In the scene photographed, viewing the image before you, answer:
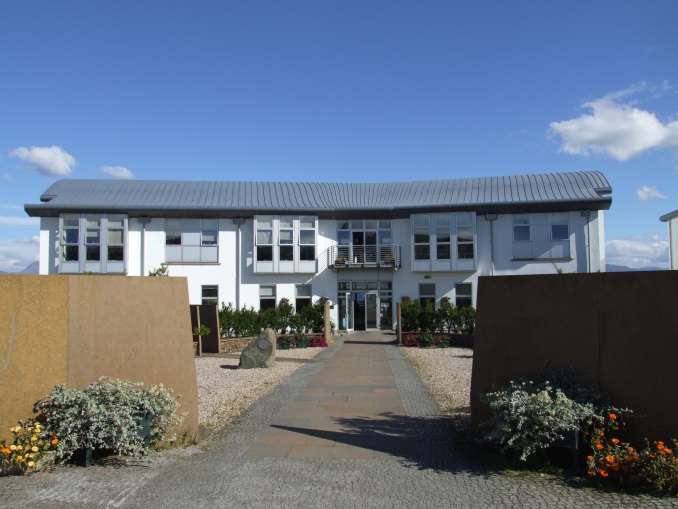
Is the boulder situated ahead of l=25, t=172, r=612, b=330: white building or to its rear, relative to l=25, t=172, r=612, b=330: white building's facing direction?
ahead

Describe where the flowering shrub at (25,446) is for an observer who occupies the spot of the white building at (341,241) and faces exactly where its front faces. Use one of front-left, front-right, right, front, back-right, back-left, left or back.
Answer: front

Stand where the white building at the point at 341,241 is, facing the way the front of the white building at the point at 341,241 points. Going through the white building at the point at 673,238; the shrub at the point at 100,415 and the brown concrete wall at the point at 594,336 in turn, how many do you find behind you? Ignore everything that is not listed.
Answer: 0

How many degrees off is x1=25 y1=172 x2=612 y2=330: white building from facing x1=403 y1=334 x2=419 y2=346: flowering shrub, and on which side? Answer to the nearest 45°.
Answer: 0° — it already faces it

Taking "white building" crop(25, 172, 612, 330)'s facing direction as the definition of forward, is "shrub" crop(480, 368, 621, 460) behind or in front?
in front

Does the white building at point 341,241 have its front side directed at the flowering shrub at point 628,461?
yes

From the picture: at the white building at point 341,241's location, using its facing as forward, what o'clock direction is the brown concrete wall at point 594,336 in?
The brown concrete wall is roughly at 12 o'clock from the white building.

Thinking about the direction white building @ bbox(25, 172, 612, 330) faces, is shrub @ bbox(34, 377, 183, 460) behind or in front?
in front

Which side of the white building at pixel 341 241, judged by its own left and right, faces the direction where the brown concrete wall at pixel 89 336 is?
front

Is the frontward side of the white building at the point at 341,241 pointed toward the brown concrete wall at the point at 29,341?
yes

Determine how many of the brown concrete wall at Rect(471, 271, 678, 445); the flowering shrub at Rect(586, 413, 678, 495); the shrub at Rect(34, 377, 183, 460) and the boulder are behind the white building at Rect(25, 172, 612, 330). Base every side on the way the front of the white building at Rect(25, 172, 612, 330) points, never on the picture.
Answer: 0

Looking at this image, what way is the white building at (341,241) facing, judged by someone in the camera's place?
facing the viewer
